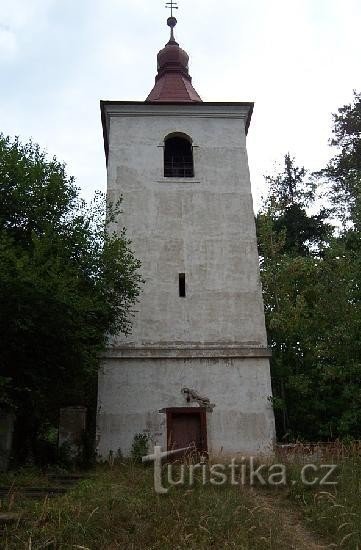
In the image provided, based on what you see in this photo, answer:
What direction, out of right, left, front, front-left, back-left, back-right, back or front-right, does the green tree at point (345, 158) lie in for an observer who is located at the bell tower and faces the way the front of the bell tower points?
back-left

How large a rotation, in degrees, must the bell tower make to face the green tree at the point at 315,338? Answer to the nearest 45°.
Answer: approximately 135° to its left

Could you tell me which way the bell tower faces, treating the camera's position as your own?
facing the viewer

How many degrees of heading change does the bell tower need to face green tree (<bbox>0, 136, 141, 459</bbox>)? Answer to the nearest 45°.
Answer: approximately 45° to its right
